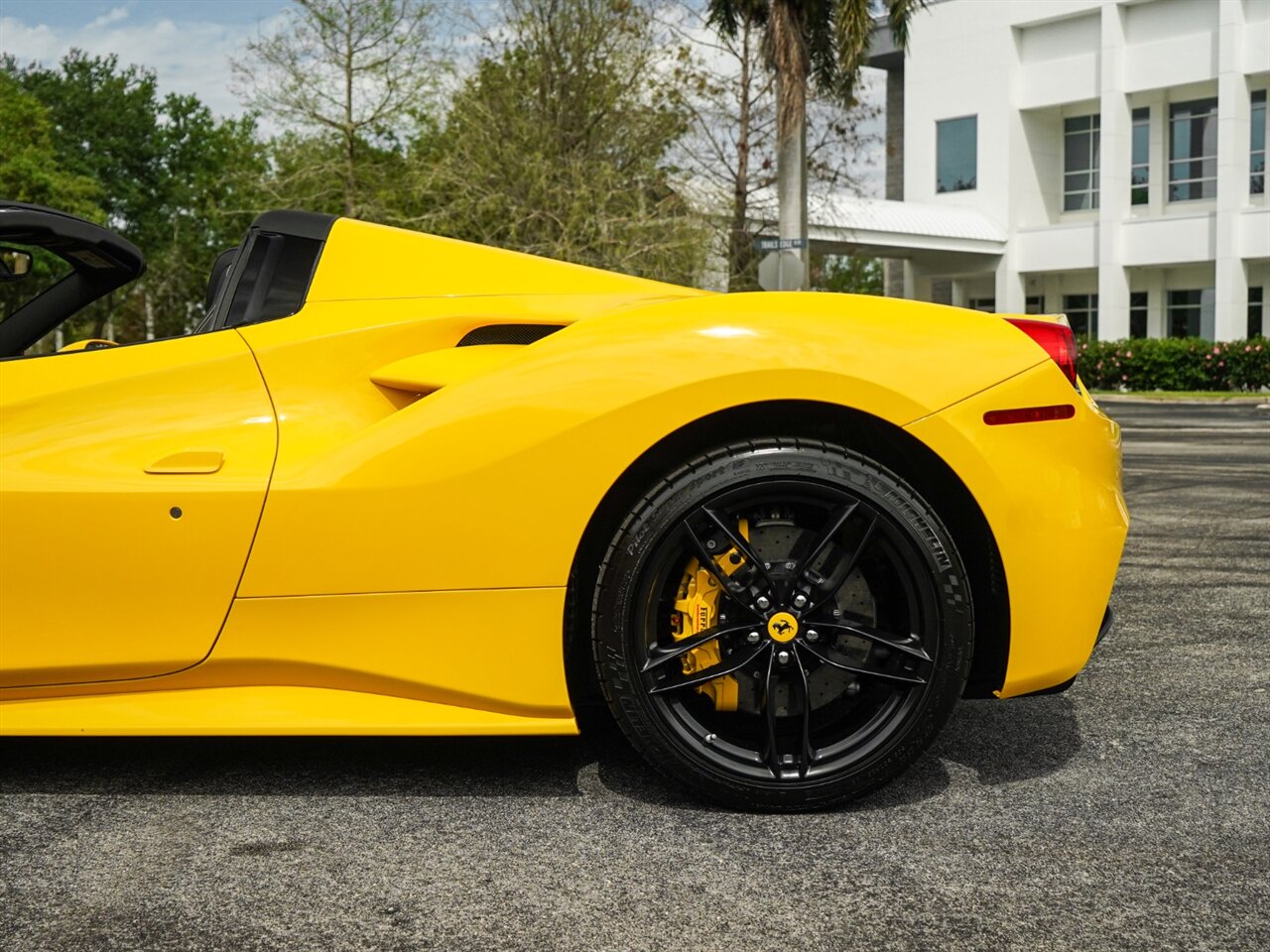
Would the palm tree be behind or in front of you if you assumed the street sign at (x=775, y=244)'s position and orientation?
behind

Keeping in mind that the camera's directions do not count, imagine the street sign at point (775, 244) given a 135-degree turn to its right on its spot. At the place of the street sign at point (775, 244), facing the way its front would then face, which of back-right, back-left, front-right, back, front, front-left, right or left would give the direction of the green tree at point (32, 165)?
front

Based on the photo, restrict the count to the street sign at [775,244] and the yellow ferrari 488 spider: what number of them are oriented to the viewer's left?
1

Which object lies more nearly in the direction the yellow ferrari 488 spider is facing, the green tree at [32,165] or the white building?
the green tree

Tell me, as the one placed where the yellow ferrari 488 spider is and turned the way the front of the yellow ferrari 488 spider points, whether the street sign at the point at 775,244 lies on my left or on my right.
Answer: on my right

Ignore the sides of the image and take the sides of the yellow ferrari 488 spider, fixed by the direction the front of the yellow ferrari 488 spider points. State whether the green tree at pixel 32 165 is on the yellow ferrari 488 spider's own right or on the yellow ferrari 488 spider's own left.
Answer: on the yellow ferrari 488 spider's own right

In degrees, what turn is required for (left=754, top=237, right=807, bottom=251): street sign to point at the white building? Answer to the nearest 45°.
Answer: approximately 180°

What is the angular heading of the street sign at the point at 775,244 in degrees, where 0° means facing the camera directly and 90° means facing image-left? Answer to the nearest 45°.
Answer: approximately 0°

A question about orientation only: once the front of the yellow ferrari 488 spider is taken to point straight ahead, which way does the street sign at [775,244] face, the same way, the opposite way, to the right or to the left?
to the left

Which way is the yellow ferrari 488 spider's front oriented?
to the viewer's left
